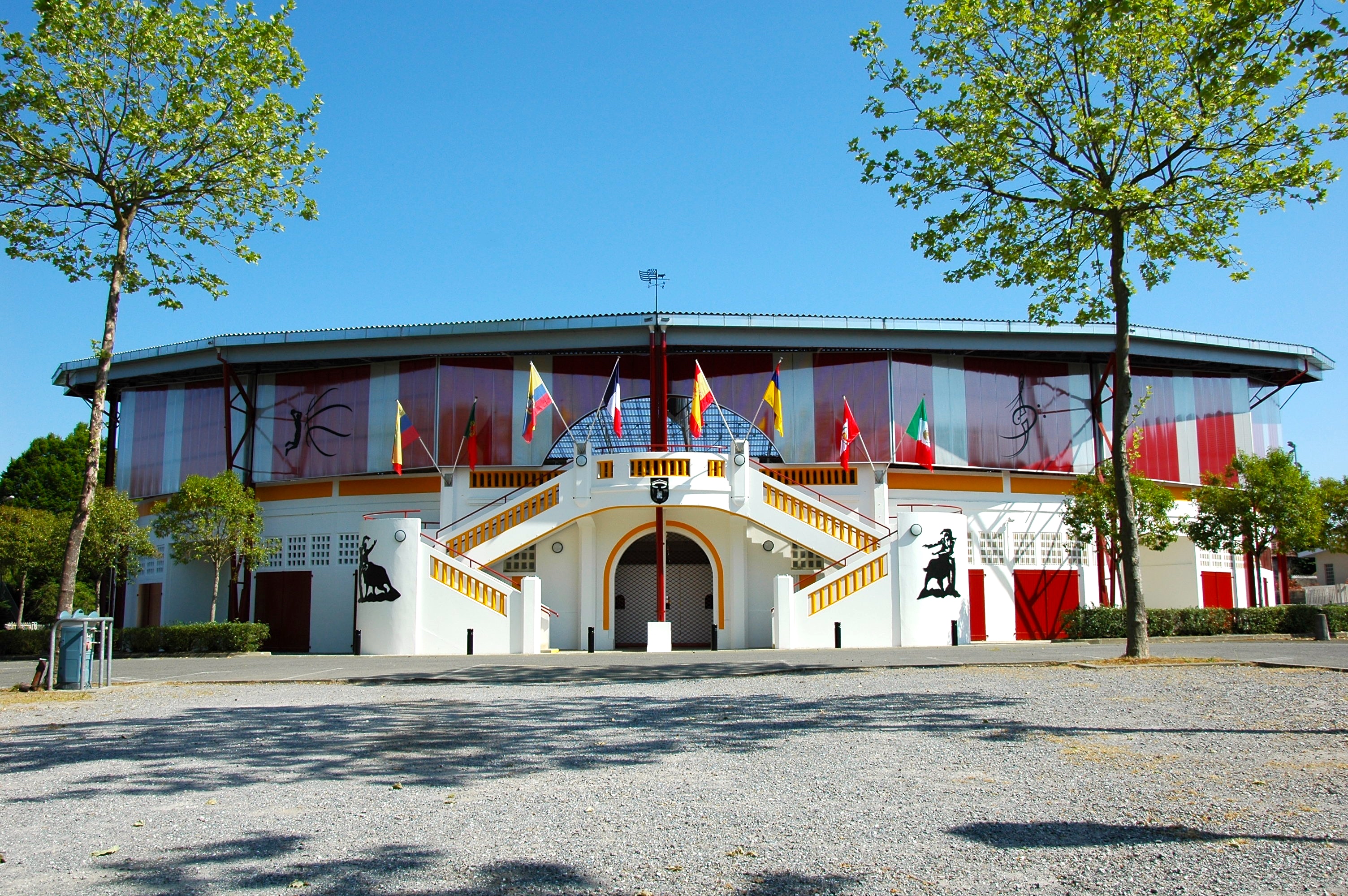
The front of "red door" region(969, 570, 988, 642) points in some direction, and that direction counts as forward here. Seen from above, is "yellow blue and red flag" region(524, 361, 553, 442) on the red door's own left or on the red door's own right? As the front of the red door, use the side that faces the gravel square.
on the red door's own right

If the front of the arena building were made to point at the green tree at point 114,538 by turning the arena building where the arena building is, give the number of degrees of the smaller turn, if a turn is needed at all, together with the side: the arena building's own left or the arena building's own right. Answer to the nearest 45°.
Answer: approximately 90° to the arena building's own right

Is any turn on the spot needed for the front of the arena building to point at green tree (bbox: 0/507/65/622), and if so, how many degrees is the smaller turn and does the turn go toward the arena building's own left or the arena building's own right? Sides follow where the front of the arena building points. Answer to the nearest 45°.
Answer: approximately 90° to the arena building's own right

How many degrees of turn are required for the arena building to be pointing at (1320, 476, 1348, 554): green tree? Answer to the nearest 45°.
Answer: approximately 90° to its left

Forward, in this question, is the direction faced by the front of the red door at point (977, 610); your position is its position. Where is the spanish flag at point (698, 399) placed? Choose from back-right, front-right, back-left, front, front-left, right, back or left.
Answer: front-right

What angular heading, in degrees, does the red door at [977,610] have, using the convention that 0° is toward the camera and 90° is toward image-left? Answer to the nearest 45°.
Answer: approximately 0°

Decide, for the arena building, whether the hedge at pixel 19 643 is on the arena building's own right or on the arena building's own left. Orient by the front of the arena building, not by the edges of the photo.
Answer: on the arena building's own right

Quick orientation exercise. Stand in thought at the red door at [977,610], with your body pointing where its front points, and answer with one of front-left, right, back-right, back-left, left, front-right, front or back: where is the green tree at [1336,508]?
back-left

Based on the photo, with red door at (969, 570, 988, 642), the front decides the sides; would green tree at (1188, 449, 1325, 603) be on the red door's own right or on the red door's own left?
on the red door's own left

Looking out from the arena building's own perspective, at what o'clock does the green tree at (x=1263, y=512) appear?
The green tree is roughly at 9 o'clock from the arena building.

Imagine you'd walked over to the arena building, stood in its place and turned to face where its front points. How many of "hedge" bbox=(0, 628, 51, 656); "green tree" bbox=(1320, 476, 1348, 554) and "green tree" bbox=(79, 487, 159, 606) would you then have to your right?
2
